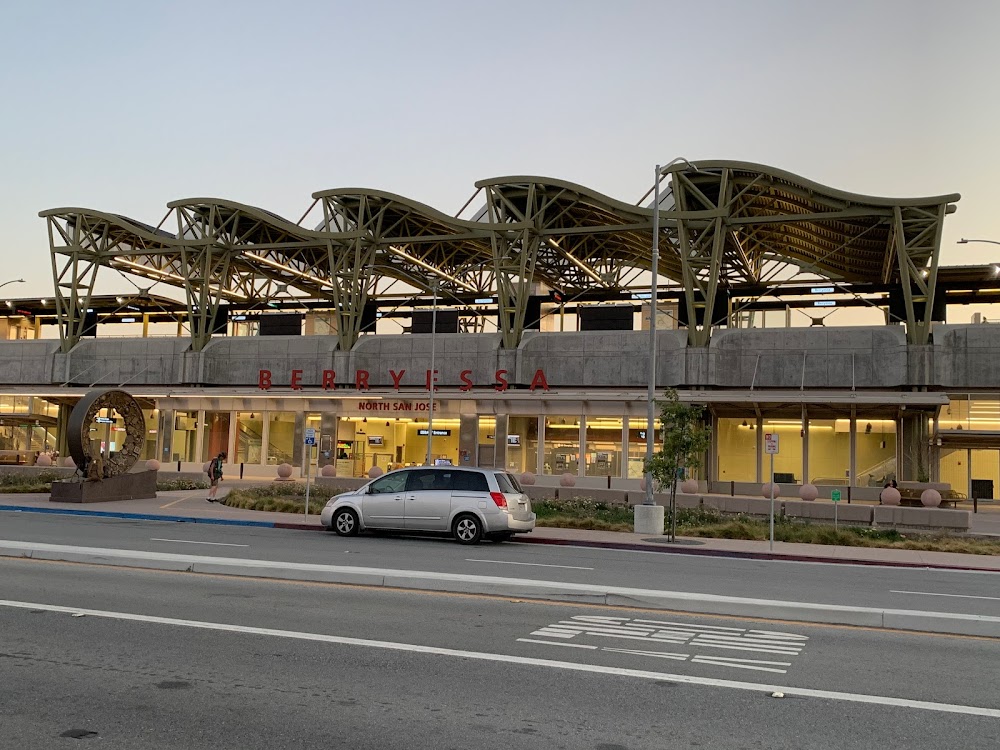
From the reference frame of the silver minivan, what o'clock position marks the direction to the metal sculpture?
The metal sculpture is roughly at 12 o'clock from the silver minivan.

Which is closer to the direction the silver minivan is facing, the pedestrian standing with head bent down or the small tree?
the pedestrian standing with head bent down

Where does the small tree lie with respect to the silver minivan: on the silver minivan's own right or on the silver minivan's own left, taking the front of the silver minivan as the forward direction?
on the silver minivan's own right

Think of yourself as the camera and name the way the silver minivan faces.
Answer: facing away from the viewer and to the left of the viewer

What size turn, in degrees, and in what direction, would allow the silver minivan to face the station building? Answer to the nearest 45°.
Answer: approximately 90° to its right

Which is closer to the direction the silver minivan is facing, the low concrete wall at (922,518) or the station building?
the station building

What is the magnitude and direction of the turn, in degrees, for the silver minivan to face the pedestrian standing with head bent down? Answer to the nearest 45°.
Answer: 0° — it already faces them

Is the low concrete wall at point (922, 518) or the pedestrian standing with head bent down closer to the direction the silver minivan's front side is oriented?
the pedestrian standing with head bent down

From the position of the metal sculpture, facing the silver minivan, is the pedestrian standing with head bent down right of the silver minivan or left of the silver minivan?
left

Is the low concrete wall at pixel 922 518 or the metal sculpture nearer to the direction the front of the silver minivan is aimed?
the metal sculpture
